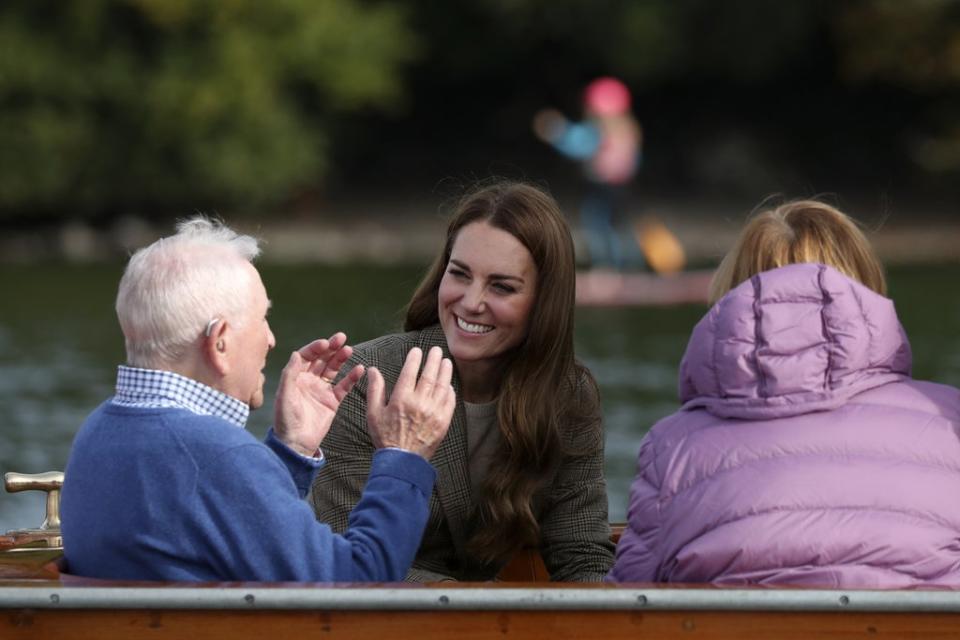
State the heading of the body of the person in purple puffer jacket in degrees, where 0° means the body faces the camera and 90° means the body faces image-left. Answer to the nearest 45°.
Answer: approximately 180°

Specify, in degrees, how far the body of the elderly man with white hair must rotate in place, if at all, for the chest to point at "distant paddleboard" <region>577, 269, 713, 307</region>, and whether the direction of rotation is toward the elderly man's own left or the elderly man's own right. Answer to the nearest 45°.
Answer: approximately 45° to the elderly man's own left

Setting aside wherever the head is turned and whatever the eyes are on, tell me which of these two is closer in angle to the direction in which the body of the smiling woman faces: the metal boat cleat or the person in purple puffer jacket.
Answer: the metal boat cleat

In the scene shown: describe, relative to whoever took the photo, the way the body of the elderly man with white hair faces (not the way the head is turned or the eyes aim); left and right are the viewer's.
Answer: facing away from the viewer and to the right of the viewer

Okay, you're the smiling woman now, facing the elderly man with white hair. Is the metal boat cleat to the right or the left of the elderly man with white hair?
right

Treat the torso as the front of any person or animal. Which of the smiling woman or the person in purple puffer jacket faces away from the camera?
the person in purple puffer jacket

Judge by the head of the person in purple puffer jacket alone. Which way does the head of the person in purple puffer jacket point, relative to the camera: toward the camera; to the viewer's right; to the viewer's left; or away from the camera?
away from the camera

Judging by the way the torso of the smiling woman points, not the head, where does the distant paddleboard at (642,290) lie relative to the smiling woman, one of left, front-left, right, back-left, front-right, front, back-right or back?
back-right

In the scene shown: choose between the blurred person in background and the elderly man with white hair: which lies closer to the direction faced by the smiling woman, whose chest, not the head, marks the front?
the elderly man with white hair

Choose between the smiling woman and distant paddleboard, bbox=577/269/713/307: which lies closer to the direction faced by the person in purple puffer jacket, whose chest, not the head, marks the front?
the distant paddleboard

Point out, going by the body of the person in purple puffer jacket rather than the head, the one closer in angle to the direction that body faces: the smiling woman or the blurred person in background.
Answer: the blurred person in background

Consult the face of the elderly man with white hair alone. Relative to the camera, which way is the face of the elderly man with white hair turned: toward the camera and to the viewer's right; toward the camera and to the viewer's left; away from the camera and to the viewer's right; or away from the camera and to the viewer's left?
away from the camera and to the viewer's right
